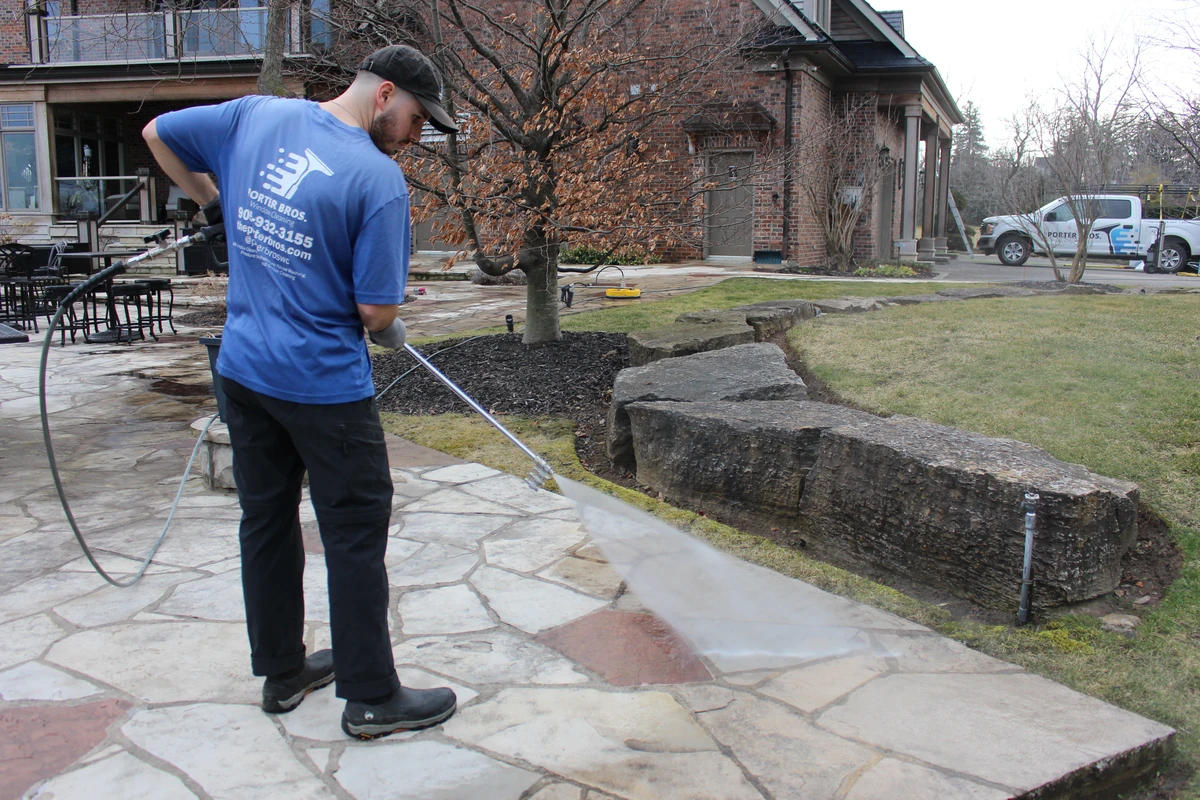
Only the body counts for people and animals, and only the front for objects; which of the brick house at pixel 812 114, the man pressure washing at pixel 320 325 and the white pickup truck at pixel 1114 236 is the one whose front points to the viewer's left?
the white pickup truck

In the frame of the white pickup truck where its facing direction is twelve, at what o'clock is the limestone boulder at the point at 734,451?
The limestone boulder is roughly at 9 o'clock from the white pickup truck.

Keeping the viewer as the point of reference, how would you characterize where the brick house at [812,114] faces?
facing the viewer and to the right of the viewer

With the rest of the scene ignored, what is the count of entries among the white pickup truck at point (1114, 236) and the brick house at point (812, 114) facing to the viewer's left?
1

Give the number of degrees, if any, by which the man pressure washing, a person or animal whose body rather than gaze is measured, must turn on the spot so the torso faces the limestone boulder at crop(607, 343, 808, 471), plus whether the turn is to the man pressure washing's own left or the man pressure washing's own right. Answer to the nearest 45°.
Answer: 0° — they already face it

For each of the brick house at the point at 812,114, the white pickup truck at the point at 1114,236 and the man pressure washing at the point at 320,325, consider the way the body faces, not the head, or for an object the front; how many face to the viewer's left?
1

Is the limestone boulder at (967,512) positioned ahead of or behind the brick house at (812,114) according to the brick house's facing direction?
ahead

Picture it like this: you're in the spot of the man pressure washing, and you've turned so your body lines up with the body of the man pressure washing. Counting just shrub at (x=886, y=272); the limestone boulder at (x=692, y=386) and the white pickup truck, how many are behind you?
0

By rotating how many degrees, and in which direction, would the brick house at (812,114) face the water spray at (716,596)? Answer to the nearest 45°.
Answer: approximately 45° to its right

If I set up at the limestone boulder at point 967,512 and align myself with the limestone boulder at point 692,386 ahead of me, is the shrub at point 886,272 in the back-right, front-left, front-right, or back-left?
front-right

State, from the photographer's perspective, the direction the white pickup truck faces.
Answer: facing to the left of the viewer

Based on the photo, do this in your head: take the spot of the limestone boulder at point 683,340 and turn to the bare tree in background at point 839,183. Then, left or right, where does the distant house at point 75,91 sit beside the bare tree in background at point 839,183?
left

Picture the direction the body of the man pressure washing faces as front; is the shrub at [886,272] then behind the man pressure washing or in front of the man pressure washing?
in front

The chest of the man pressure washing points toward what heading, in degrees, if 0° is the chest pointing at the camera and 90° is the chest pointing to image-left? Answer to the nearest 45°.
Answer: approximately 225°

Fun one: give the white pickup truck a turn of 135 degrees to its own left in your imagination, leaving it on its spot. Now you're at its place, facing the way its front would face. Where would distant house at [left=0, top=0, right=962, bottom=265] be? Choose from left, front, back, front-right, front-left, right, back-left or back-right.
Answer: right

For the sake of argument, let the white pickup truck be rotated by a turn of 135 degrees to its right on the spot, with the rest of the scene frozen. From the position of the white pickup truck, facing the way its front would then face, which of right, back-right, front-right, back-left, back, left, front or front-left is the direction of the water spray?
back-right

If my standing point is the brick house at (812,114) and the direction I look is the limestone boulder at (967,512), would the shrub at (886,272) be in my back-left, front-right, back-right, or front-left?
front-left

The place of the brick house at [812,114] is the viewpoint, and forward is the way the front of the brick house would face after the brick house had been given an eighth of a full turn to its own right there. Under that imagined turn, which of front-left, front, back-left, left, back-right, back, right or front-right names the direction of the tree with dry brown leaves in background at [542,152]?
front

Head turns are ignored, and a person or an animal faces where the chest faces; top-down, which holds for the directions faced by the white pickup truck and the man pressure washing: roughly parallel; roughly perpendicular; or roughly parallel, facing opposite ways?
roughly perpendicular

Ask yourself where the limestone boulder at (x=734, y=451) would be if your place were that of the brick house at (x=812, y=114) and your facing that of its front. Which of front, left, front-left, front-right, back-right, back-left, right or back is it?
front-right
